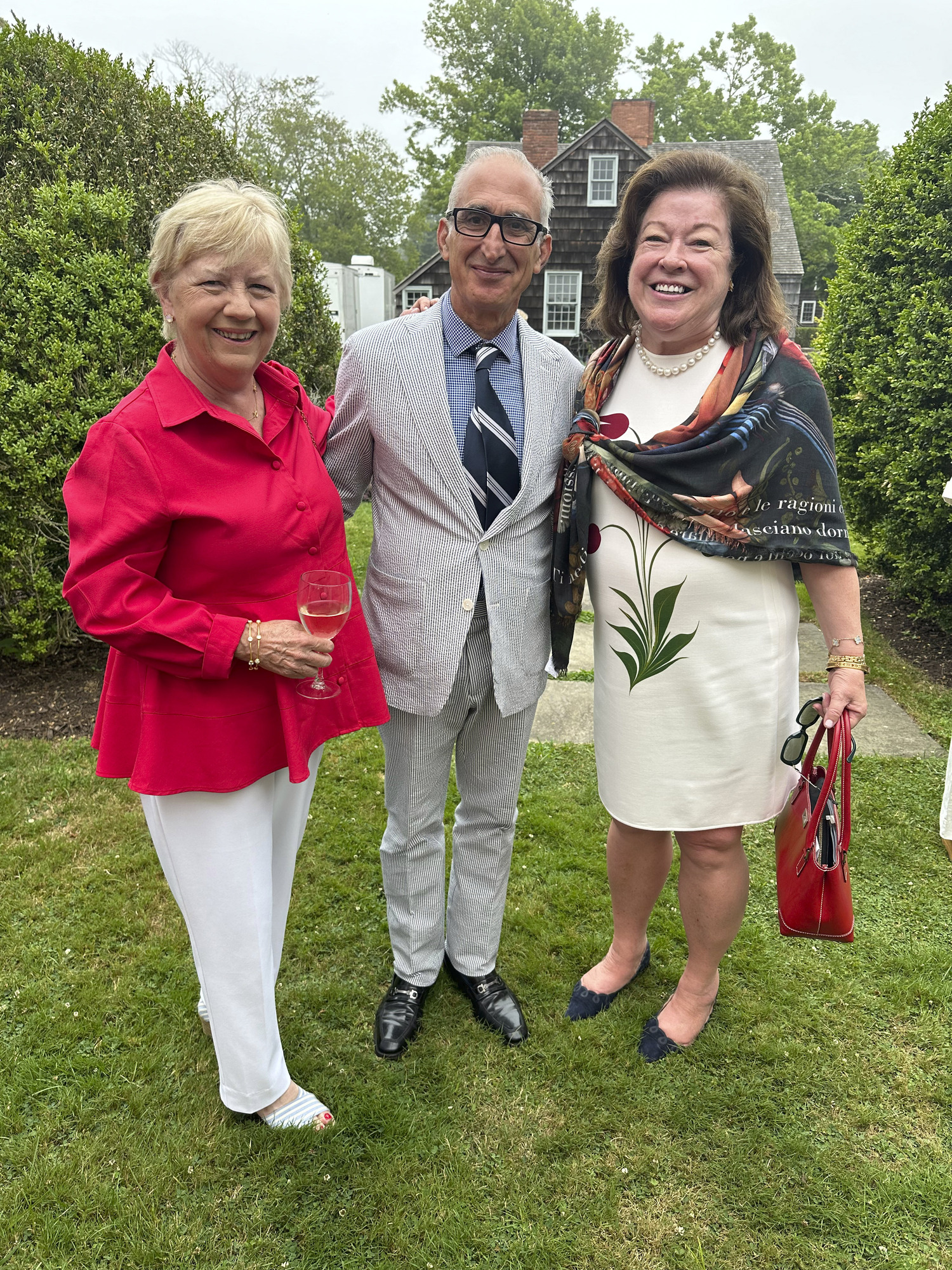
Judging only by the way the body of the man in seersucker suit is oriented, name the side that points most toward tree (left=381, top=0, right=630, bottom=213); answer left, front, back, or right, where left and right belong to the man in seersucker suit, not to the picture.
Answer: back

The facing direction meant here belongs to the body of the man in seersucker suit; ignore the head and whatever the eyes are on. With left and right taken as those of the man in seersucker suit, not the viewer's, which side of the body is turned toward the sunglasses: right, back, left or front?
left

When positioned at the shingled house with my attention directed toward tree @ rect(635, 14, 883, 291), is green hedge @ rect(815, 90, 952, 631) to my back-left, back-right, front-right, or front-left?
back-right

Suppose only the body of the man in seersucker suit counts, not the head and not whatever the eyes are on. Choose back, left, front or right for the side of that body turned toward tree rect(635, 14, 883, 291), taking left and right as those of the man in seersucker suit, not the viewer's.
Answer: back

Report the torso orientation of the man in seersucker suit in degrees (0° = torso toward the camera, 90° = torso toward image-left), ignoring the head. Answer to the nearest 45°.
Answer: approximately 0°

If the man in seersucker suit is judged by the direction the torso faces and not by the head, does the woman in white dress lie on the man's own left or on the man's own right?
on the man's own left

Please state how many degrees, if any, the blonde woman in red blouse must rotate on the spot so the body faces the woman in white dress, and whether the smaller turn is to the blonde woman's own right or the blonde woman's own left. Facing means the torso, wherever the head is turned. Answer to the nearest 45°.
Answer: approximately 45° to the blonde woman's own left

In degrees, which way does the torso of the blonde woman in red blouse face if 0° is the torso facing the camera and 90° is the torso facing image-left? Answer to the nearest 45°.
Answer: approximately 315°

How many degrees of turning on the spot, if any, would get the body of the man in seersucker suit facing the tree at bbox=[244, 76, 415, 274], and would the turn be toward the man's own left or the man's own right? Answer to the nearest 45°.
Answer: approximately 180°

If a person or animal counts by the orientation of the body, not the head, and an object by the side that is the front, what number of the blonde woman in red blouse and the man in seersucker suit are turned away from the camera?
0

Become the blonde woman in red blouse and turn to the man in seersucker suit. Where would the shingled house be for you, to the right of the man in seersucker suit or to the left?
left

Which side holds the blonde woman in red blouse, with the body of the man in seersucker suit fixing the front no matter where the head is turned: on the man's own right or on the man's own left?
on the man's own right

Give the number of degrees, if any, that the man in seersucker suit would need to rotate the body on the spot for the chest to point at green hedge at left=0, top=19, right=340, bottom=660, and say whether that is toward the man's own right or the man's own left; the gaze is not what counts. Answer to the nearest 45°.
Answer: approximately 135° to the man's own right
